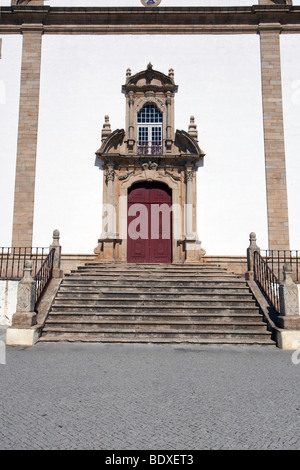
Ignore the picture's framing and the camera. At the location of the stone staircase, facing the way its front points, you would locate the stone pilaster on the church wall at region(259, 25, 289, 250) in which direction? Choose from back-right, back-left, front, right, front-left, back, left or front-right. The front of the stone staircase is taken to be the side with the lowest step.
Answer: back-left

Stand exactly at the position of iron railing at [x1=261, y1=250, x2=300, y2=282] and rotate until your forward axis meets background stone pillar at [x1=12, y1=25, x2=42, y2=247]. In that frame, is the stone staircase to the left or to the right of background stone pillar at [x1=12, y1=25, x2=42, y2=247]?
left

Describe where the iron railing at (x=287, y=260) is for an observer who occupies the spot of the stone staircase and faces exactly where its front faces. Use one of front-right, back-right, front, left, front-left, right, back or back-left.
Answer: back-left

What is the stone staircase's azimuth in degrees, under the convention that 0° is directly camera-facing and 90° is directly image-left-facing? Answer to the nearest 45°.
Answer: approximately 0°
